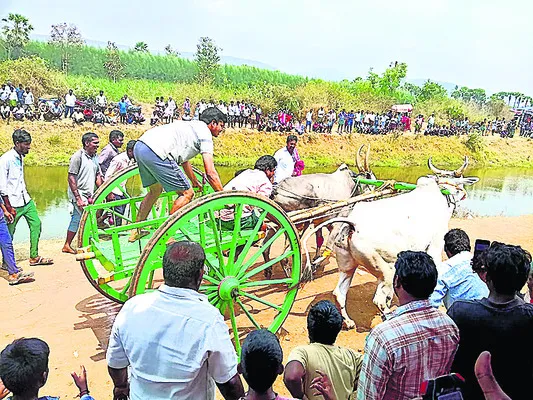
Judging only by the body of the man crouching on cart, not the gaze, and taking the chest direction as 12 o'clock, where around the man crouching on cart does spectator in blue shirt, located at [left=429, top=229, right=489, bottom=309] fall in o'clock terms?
The spectator in blue shirt is roughly at 1 o'clock from the man crouching on cart.

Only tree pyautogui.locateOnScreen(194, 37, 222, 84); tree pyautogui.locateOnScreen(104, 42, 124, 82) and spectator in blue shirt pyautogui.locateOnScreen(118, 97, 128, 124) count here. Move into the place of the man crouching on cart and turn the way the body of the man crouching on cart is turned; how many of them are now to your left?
3

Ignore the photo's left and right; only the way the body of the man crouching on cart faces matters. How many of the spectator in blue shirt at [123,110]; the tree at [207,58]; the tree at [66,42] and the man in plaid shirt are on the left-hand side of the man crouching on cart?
3

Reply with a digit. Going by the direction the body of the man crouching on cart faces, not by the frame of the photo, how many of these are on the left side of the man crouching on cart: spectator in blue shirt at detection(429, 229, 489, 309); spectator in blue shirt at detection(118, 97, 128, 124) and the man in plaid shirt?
1

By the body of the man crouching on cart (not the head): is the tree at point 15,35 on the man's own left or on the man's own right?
on the man's own left

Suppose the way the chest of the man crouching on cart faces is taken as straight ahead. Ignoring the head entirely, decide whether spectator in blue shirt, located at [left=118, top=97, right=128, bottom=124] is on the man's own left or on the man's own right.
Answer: on the man's own left

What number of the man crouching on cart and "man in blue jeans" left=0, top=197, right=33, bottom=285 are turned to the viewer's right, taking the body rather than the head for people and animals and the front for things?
2

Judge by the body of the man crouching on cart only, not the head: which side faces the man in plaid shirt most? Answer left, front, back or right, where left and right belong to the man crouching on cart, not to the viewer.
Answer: right

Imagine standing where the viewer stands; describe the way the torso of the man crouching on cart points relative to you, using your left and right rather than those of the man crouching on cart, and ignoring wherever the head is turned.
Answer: facing to the right of the viewer

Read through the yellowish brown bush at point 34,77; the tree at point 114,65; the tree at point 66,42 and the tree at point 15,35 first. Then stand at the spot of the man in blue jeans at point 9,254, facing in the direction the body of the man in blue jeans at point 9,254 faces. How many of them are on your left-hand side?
4

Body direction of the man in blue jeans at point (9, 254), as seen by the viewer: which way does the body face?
to the viewer's right

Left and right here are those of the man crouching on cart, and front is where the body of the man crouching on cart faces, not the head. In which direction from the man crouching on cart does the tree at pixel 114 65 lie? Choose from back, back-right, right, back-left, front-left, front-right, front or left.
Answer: left

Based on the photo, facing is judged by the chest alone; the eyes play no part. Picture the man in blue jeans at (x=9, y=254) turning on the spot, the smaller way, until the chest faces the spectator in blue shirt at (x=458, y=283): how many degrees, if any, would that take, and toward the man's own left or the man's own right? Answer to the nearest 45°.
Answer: approximately 45° to the man's own right

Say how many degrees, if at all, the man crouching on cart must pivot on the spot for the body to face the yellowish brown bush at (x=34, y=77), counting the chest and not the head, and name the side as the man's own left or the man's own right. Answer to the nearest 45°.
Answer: approximately 90° to the man's own left
